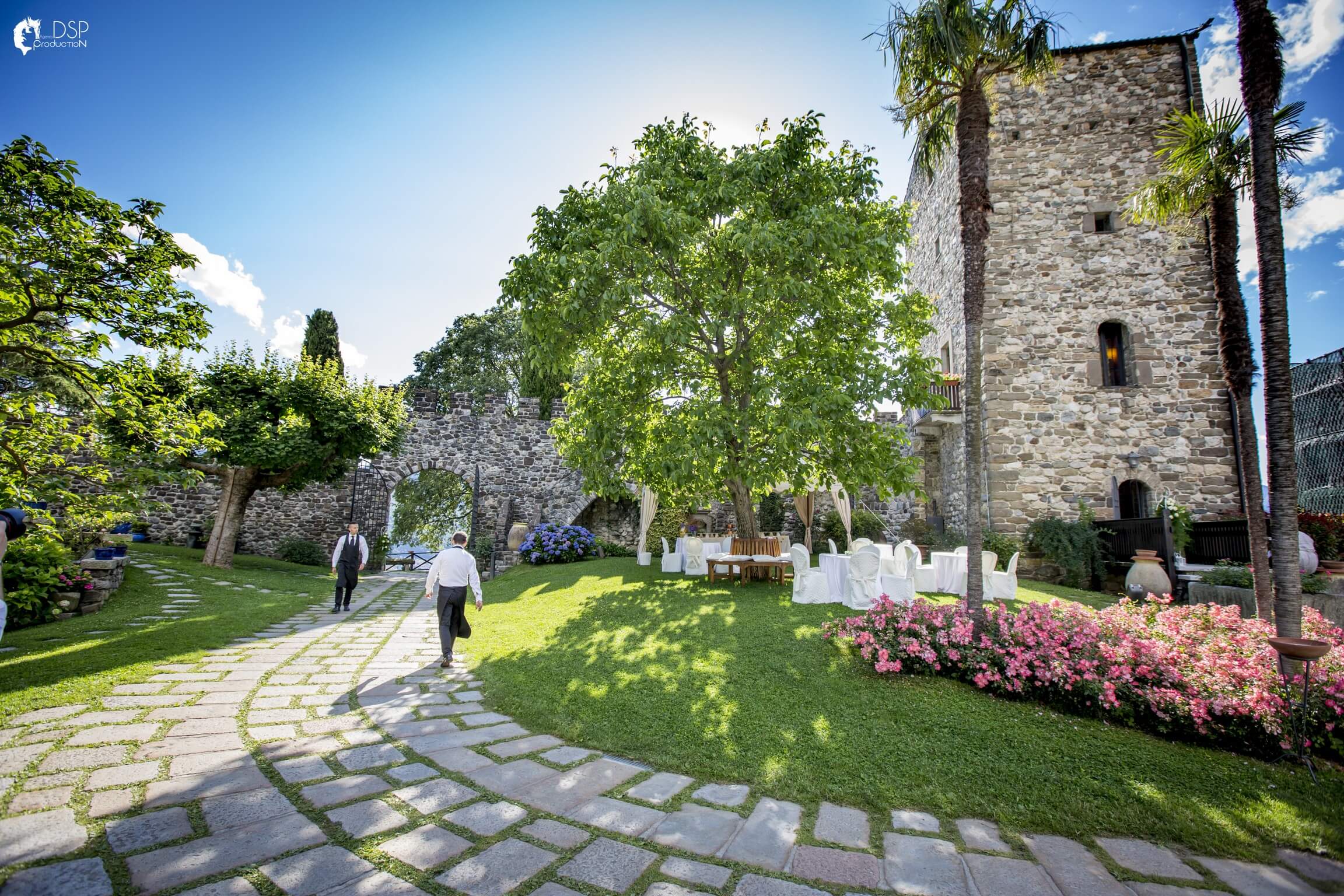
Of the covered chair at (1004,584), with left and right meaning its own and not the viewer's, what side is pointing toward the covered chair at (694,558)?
front

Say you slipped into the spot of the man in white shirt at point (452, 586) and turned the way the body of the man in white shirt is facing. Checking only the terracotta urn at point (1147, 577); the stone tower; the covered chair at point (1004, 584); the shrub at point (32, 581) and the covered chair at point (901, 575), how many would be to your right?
4

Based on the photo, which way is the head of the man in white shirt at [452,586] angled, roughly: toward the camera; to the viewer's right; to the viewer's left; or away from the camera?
away from the camera

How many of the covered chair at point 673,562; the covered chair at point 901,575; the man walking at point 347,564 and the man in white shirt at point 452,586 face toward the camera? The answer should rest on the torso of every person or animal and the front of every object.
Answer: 1

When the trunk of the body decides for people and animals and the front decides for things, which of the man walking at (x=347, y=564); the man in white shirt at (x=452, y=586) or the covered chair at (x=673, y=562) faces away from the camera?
the man in white shirt

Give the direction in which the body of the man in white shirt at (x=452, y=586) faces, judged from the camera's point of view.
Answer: away from the camera

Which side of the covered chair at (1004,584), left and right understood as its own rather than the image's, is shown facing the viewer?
left

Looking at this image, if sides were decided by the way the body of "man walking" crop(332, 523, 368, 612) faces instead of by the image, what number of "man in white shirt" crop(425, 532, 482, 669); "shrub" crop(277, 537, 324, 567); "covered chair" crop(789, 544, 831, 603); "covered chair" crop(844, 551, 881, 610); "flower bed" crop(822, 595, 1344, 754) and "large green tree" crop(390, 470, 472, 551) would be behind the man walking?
2

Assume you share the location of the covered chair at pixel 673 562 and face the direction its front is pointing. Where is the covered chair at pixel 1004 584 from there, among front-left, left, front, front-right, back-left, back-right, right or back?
front-right

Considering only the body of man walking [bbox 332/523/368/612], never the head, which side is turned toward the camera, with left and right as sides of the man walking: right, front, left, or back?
front

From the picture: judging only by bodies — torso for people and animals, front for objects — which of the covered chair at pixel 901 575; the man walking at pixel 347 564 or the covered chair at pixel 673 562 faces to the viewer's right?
the covered chair at pixel 673 562
